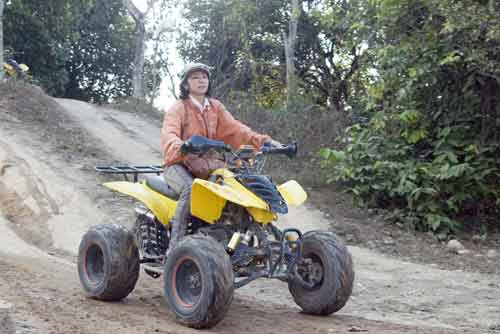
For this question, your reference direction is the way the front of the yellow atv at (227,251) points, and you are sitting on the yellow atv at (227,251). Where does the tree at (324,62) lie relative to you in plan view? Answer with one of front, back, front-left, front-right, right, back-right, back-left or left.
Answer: back-left

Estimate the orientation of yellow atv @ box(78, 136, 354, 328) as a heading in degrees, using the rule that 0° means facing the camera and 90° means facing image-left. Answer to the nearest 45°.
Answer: approximately 315°

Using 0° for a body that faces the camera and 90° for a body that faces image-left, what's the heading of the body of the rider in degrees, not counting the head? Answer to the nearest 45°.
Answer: approximately 315°

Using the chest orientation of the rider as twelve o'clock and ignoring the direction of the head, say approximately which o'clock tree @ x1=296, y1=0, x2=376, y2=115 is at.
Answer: The tree is roughly at 8 o'clock from the rider.

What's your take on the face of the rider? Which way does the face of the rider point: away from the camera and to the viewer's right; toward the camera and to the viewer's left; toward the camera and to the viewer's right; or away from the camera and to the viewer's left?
toward the camera and to the viewer's right
